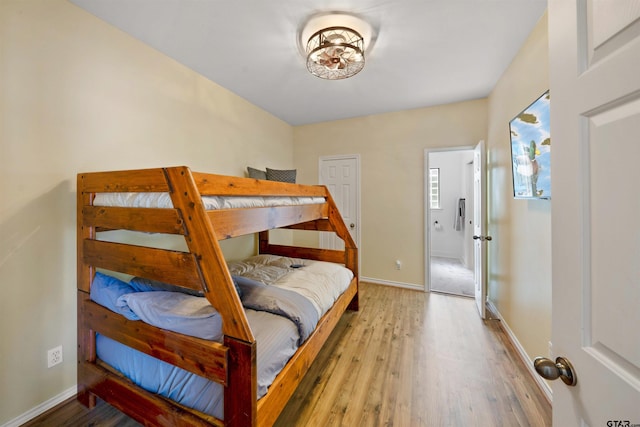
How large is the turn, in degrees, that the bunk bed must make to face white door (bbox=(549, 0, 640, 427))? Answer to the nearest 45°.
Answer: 0° — it already faces it

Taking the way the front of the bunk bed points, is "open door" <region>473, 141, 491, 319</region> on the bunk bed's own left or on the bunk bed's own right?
on the bunk bed's own left

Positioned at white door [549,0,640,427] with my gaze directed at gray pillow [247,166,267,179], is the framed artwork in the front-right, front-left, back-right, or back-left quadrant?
front-right

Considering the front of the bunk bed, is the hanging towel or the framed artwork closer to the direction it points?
the framed artwork

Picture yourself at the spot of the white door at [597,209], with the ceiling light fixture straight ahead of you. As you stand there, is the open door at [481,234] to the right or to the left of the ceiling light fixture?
right

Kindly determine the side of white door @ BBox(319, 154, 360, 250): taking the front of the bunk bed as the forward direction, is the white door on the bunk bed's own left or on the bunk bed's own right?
on the bunk bed's own left

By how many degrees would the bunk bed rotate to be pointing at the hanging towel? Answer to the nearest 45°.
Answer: approximately 90° to its left

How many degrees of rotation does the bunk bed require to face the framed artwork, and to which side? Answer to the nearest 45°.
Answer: approximately 45° to its left

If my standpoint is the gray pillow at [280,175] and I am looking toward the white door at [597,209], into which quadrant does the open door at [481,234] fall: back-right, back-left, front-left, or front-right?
front-left
